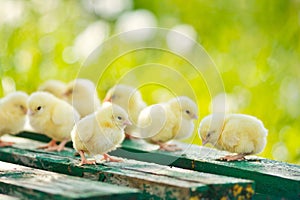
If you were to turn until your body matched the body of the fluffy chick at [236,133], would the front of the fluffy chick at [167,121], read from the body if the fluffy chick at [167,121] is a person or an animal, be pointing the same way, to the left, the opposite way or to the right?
the opposite way

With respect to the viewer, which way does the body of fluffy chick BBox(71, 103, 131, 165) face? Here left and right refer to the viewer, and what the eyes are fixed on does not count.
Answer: facing to the right of the viewer

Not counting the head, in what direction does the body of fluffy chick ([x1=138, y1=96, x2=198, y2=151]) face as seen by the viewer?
to the viewer's right

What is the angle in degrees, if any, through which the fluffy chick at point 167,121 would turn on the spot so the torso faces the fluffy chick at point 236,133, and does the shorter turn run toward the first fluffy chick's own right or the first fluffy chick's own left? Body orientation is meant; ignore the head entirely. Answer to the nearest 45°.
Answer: approximately 45° to the first fluffy chick's own right

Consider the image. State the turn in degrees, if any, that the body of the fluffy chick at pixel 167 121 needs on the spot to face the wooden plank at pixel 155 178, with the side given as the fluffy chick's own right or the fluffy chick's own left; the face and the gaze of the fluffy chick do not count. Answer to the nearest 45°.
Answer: approximately 90° to the fluffy chick's own right

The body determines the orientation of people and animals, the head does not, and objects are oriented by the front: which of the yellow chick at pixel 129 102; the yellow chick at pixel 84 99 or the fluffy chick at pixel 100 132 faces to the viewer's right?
the fluffy chick

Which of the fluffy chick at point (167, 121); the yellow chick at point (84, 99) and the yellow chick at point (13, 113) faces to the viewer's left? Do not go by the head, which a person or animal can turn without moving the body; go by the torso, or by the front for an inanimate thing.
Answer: the yellow chick at point (84, 99)

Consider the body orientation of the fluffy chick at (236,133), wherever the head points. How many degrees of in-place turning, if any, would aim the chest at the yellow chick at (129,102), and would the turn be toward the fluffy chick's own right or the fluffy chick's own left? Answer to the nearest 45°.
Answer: approximately 45° to the fluffy chick's own right

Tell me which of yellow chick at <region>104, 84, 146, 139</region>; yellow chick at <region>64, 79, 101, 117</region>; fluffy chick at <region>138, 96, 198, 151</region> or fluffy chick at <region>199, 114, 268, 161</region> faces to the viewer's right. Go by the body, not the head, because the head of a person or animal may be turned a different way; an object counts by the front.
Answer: fluffy chick at <region>138, 96, 198, 151</region>

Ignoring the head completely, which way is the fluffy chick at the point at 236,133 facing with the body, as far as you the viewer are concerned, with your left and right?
facing to the left of the viewer
